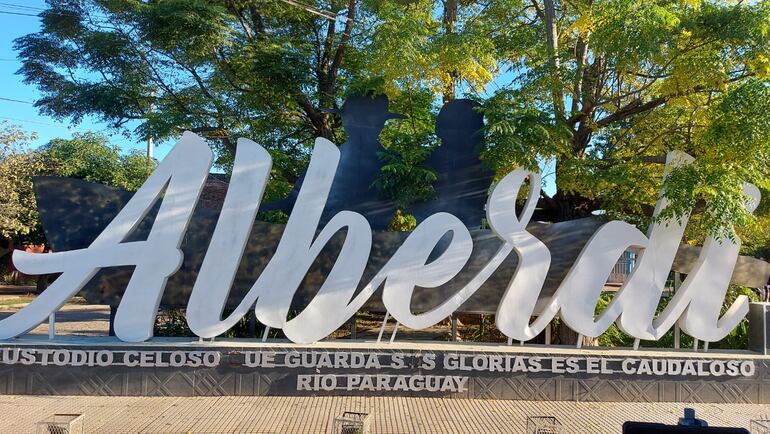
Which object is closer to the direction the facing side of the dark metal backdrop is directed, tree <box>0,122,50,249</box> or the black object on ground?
the black object on ground

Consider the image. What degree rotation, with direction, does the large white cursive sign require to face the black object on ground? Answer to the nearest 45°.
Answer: approximately 45° to its left

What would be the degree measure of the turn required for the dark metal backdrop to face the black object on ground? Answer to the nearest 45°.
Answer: approximately 45° to its left

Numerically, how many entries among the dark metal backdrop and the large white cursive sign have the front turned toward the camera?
2

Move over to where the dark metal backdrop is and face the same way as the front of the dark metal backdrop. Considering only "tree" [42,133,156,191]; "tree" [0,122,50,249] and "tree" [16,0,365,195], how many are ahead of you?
0

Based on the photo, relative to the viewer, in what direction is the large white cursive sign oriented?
toward the camera

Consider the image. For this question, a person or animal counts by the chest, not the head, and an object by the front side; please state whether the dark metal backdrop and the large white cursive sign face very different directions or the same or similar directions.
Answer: same or similar directions

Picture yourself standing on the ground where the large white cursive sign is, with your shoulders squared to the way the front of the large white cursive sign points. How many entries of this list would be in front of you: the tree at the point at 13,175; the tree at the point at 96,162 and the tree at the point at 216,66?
0

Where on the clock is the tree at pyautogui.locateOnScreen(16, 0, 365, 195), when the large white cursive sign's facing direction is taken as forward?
The tree is roughly at 5 o'clock from the large white cursive sign.

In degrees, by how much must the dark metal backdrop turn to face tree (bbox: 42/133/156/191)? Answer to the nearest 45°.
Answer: approximately 135° to its right
